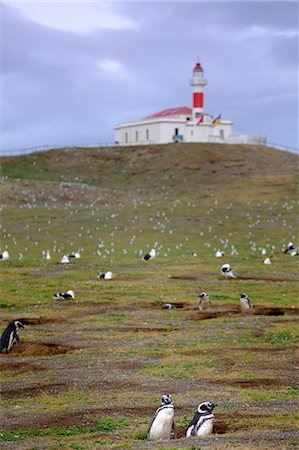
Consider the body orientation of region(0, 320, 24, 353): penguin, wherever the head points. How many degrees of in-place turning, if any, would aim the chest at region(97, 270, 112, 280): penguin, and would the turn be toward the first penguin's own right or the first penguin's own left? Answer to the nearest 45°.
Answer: approximately 90° to the first penguin's own left

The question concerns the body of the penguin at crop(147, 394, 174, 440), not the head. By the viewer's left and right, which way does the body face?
facing the viewer and to the right of the viewer

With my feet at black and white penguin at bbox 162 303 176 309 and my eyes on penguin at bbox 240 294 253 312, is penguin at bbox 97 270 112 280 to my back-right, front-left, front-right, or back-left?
back-left

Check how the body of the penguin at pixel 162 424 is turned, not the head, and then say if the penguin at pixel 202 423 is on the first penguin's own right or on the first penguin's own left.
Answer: on the first penguin's own left

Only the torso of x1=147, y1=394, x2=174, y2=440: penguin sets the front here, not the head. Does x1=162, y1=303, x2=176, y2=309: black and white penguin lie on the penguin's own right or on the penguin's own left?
on the penguin's own left

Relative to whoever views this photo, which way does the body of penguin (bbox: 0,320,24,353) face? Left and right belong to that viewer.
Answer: facing to the right of the viewer

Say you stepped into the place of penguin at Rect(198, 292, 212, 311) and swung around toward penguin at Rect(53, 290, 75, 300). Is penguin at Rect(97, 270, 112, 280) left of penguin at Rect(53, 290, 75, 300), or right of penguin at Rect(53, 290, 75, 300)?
right

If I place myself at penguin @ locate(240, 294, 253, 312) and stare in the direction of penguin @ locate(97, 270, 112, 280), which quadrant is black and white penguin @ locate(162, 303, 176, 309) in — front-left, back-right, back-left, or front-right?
front-left

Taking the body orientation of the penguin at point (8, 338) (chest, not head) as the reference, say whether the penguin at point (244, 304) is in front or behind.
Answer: in front

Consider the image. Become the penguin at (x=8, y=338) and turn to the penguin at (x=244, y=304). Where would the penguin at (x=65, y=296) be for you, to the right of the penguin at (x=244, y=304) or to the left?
left

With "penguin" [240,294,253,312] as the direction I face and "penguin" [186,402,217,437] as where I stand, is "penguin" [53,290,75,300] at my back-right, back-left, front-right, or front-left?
front-left

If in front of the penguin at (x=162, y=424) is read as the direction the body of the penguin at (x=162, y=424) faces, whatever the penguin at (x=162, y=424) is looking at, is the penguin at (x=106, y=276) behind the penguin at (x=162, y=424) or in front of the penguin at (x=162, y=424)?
behind
